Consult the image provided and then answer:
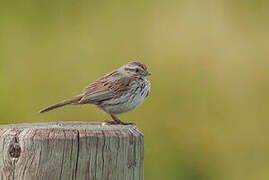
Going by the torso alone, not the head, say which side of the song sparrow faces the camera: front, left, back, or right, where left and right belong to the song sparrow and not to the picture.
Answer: right
